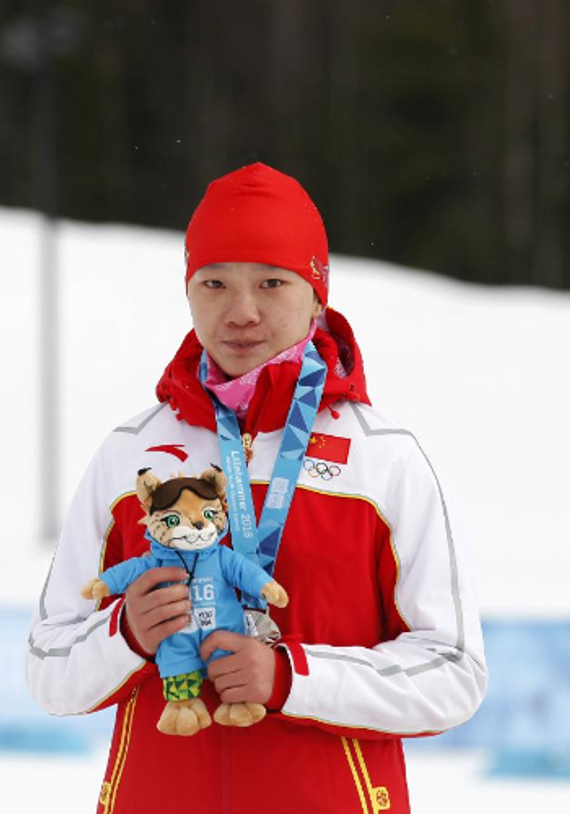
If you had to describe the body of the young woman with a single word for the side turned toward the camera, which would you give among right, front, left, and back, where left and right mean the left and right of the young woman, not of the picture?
front

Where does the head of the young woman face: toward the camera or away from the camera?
toward the camera
